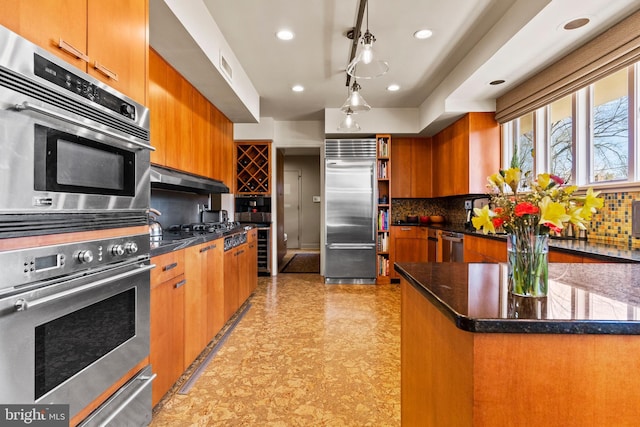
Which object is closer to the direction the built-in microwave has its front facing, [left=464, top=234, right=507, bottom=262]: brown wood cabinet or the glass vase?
the glass vase

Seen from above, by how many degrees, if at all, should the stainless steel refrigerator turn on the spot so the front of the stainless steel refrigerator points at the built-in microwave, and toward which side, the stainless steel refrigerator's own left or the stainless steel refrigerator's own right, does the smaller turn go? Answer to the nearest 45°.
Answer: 0° — it already faces it

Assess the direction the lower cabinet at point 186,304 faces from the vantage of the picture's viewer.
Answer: facing to the right of the viewer

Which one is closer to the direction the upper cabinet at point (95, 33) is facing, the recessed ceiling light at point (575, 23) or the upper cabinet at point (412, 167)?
the recessed ceiling light

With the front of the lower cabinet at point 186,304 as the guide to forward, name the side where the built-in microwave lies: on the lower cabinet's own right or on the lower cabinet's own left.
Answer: on the lower cabinet's own right

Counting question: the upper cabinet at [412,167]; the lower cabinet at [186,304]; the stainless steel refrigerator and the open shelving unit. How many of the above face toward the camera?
3

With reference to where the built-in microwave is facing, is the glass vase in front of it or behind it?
in front

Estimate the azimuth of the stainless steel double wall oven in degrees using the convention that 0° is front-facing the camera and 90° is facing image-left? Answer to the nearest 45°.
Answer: approximately 315°

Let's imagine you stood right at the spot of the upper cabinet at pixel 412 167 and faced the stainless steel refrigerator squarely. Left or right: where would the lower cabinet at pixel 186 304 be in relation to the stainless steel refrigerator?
left

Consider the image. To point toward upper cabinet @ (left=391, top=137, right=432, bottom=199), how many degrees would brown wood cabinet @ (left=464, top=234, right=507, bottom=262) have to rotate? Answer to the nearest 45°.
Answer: approximately 90° to its right

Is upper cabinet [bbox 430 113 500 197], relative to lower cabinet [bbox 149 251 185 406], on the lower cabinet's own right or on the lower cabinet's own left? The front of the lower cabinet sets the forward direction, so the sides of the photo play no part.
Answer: on the lower cabinet's own left

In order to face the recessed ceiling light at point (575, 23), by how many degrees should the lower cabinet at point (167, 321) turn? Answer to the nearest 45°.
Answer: approximately 45° to its left
